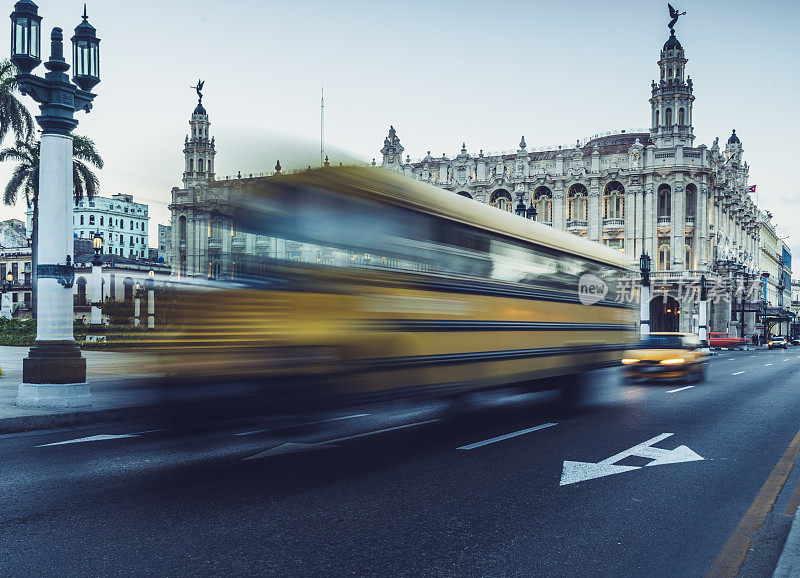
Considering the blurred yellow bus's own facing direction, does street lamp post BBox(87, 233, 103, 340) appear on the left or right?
on its right

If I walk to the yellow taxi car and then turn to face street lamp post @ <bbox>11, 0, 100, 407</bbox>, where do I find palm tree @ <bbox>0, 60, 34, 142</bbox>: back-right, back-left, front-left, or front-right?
front-right

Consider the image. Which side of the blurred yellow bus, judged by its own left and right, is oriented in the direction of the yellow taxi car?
back

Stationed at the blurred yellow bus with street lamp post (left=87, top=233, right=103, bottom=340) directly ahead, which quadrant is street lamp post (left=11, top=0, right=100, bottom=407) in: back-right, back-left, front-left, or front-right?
front-left

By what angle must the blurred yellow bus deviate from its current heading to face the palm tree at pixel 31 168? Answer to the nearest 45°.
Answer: approximately 90° to its right
